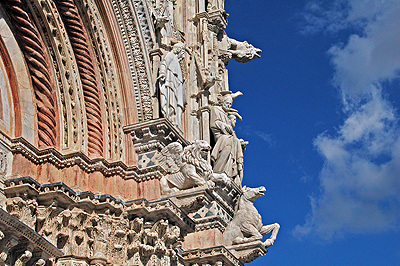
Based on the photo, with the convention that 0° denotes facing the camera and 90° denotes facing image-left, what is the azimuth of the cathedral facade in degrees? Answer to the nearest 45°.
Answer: approximately 315°
